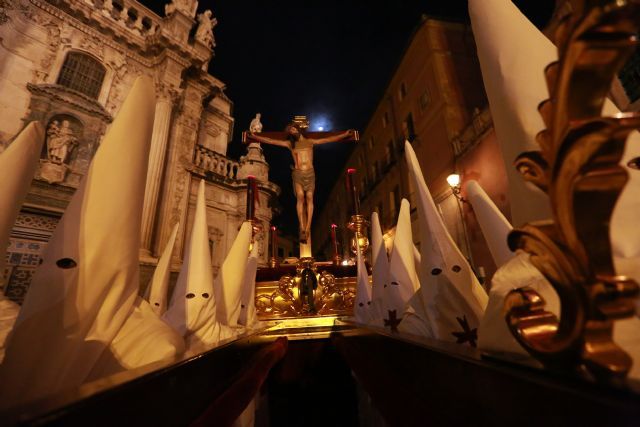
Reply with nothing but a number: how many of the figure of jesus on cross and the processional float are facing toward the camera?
2

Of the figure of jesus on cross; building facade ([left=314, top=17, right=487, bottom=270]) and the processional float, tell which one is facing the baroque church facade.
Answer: the building facade

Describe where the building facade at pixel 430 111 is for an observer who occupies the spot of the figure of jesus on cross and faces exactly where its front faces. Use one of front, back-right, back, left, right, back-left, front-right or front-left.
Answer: back-left

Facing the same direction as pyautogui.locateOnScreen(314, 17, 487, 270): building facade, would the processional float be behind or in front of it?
in front

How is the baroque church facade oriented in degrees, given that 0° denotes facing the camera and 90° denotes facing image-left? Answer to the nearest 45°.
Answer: approximately 315°

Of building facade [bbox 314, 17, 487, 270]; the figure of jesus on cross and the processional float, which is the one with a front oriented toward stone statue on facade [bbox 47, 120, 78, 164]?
the building facade

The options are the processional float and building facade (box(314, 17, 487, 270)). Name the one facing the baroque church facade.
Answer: the building facade

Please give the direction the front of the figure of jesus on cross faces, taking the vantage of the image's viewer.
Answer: facing the viewer

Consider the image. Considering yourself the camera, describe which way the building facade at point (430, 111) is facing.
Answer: facing the viewer and to the left of the viewer

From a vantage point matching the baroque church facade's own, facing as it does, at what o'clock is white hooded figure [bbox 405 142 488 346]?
The white hooded figure is roughly at 1 o'clock from the baroque church facade.

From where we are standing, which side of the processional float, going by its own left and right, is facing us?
front

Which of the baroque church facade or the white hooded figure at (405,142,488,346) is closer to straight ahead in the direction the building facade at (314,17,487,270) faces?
the baroque church facade
